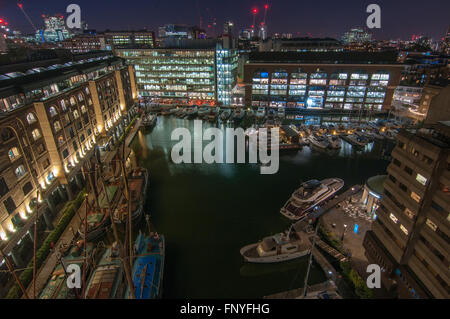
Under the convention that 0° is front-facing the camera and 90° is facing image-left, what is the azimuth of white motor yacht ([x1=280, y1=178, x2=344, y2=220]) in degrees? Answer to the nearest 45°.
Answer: approximately 225°

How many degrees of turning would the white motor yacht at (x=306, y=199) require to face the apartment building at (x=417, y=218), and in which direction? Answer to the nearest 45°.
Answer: approximately 90° to its right

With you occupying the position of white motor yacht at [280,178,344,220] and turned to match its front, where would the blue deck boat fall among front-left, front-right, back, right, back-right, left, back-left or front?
back
